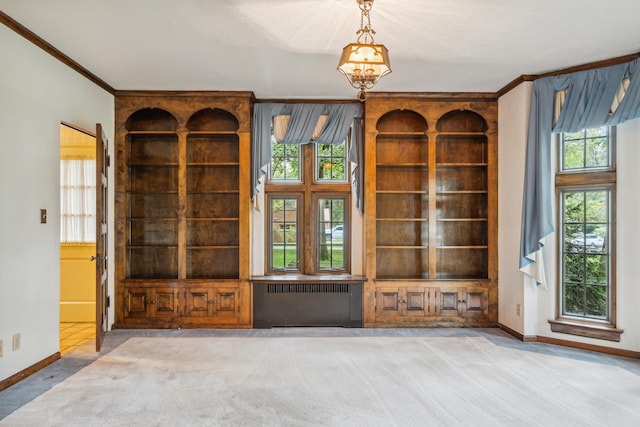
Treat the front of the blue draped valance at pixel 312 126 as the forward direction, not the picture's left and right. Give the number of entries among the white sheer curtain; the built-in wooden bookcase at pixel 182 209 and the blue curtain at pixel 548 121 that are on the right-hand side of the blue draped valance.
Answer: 2

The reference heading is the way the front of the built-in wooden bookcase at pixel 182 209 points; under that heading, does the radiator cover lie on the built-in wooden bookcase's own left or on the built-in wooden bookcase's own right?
on the built-in wooden bookcase's own left

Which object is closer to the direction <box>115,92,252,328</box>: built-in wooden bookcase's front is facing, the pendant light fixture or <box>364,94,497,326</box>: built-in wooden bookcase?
the pendant light fixture

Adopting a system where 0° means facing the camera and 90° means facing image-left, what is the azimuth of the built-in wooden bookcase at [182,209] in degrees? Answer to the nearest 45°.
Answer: approximately 0°

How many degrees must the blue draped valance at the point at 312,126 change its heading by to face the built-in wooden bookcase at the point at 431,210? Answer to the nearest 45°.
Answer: approximately 90° to its left

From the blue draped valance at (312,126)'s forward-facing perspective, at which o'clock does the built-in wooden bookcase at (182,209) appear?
The built-in wooden bookcase is roughly at 3 o'clock from the blue draped valance.

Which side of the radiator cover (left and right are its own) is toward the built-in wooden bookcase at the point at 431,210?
left

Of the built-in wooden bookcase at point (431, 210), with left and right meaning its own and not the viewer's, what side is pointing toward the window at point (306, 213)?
right

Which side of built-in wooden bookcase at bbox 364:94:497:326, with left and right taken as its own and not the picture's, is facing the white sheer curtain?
right

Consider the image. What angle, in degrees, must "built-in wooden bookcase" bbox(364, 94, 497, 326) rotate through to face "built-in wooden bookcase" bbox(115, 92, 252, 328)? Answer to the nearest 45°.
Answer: approximately 90° to its right

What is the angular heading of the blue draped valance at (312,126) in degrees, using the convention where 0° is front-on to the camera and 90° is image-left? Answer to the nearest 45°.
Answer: approximately 0°
